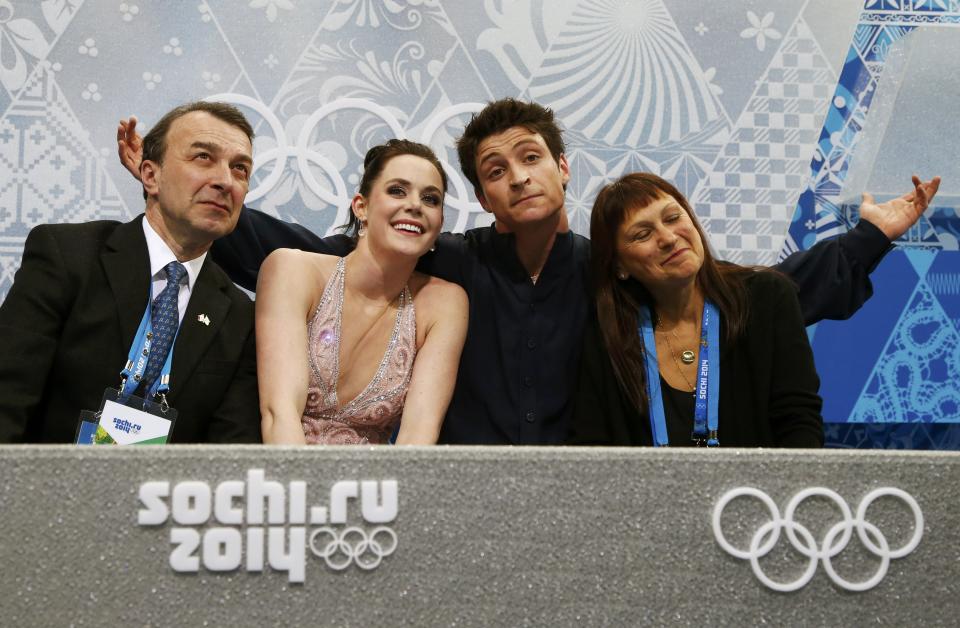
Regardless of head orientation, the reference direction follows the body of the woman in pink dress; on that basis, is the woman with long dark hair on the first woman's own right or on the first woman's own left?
on the first woman's own left

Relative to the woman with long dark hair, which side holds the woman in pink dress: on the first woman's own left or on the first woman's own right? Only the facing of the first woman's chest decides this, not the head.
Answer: on the first woman's own right

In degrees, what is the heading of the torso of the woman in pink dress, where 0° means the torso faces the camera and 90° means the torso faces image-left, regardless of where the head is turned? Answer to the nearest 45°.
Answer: approximately 0°

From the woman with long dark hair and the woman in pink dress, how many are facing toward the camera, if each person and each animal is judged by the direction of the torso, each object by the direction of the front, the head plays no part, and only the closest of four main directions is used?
2

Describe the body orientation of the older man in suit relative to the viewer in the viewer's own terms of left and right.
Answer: facing the viewer and to the right of the viewer

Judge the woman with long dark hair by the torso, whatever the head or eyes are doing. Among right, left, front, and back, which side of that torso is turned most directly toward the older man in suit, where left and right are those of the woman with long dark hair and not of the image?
right

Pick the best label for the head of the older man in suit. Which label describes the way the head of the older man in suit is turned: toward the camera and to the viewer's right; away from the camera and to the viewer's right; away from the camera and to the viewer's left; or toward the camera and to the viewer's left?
toward the camera and to the viewer's right

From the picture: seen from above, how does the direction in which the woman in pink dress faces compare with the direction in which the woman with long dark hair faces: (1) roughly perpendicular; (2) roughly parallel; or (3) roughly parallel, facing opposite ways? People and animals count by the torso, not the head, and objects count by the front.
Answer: roughly parallel

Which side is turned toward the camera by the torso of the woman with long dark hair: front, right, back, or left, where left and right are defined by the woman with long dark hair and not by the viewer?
front
